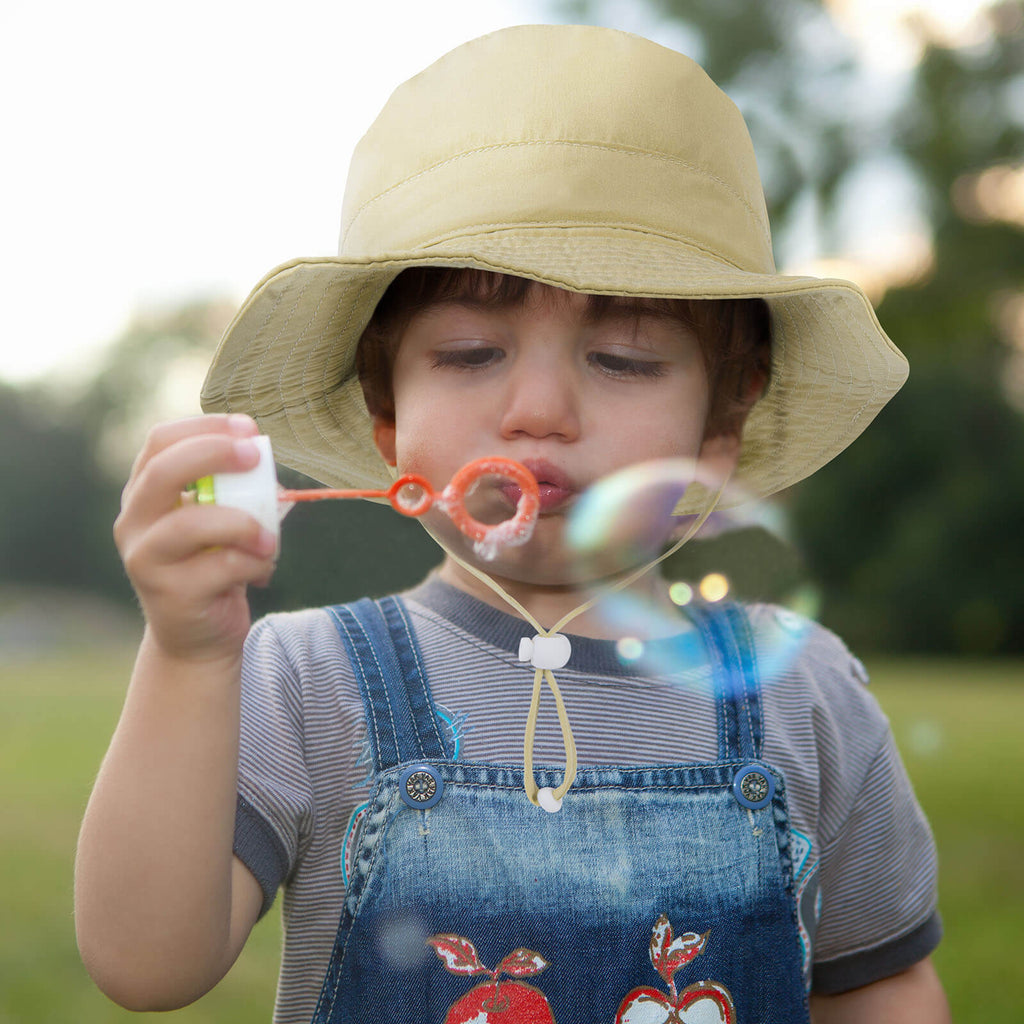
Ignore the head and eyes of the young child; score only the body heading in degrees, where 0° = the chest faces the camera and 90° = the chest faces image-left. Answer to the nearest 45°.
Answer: approximately 0°
